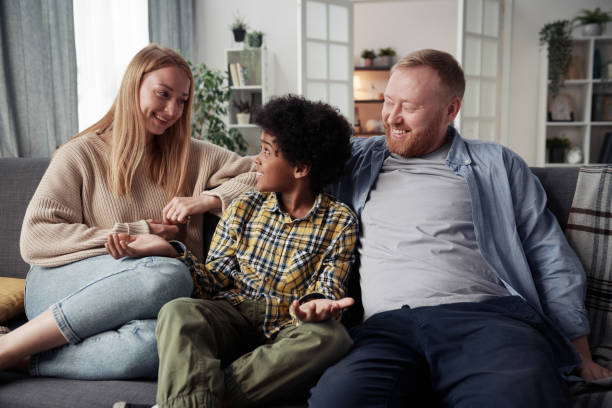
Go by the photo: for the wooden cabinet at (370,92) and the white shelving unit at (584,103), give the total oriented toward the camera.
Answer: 2

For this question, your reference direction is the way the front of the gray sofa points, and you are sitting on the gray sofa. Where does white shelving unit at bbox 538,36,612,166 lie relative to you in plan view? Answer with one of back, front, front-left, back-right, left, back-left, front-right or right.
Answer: back-left

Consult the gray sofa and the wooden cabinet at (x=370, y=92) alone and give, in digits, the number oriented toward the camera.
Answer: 2

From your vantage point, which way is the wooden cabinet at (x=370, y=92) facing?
toward the camera

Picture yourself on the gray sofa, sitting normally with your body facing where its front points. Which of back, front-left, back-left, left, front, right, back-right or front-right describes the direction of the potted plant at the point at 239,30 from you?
back

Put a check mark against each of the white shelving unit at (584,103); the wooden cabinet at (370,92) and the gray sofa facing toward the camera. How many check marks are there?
3

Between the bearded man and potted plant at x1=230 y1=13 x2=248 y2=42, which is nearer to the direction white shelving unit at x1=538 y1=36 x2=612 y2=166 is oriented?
the bearded man

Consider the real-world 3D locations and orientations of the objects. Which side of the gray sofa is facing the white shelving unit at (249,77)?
back

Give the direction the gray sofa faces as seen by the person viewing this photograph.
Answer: facing the viewer

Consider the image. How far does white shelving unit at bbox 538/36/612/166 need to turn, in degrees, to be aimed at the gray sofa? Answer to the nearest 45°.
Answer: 0° — it already faces it

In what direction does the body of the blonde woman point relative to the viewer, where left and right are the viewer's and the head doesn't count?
facing the viewer and to the right of the viewer

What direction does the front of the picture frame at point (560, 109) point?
toward the camera

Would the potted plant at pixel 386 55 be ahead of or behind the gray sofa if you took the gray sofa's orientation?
behind

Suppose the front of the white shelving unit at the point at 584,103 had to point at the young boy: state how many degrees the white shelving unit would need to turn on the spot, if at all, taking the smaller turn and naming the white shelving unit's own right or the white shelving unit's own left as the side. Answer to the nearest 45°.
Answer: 0° — it already faces them

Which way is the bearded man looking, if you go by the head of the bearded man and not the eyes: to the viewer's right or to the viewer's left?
to the viewer's left
